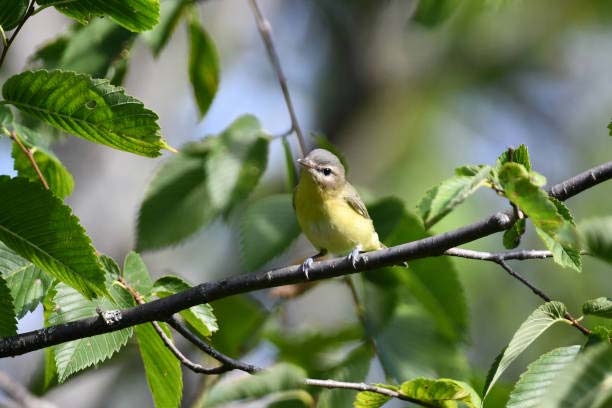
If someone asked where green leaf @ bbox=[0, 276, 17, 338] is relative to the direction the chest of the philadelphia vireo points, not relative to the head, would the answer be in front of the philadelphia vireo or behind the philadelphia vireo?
in front

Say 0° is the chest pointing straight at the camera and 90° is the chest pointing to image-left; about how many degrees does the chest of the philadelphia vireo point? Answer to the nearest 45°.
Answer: approximately 45°

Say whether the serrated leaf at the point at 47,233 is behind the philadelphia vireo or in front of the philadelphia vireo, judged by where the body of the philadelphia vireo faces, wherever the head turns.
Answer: in front

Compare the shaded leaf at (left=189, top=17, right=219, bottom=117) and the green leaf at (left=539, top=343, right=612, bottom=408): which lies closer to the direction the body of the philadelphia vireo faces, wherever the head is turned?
the shaded leaf

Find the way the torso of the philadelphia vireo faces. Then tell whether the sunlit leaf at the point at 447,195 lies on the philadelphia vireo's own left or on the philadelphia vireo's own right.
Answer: on the philadelphia vireo's own left

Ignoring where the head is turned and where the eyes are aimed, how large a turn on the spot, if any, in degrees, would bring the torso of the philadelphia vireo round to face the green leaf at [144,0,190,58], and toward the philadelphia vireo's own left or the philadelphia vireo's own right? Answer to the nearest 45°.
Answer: approximately 90° to the philadelphia vireo's own right
